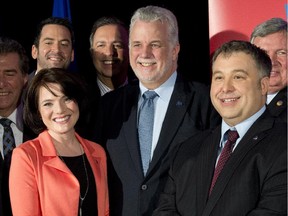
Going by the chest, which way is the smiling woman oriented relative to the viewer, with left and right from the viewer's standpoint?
facing the viewer and to the right of the viewer

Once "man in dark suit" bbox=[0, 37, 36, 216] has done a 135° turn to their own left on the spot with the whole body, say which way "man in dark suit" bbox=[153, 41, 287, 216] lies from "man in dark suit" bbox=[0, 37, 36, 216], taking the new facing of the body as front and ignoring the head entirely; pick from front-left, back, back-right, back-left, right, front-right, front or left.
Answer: front-right

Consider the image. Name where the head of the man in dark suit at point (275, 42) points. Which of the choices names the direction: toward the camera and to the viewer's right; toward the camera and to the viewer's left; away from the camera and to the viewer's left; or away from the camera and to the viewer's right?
toward the camera and to the viewer's left

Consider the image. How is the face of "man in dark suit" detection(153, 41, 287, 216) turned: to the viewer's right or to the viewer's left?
to the viewer's left

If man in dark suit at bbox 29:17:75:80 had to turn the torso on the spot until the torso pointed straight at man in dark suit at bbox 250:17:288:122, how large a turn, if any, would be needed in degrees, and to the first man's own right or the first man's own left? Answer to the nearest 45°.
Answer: approximately 45° to the first man's own left

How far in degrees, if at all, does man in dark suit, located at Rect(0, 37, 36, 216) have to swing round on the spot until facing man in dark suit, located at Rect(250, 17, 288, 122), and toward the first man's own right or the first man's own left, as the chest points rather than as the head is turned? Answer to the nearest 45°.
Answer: approximately 135° to the first man's own left

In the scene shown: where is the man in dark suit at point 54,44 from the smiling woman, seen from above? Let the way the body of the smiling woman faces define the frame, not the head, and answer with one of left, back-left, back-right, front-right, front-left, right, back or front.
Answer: back-left

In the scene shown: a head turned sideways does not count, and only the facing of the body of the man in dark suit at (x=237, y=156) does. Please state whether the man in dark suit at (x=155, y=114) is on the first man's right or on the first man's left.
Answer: on the first man's right

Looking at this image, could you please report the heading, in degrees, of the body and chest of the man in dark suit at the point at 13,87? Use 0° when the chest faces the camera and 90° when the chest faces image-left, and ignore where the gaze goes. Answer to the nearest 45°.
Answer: approximately 45°

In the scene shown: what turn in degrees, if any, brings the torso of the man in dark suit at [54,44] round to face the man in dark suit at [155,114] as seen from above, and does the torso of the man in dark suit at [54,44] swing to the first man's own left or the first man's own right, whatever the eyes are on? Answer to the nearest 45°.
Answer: approximately 45° to the first man's own left

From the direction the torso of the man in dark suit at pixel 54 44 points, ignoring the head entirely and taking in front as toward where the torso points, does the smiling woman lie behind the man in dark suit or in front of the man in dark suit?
in front

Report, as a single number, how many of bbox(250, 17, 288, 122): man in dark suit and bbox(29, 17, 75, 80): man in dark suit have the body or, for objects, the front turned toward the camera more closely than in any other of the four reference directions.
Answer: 2
